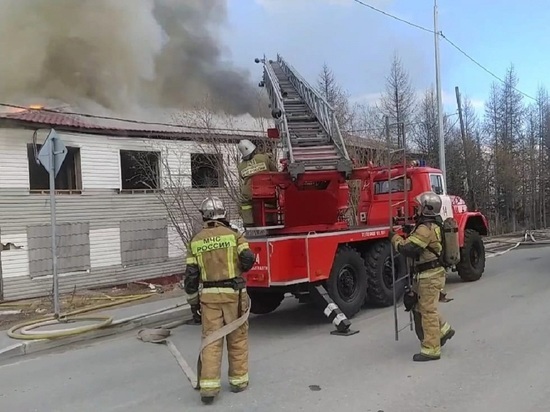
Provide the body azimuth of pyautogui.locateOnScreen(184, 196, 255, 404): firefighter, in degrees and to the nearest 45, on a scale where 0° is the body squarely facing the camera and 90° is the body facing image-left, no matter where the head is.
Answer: approximately 180°

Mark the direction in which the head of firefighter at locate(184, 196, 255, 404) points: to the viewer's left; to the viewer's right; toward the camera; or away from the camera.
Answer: away from the camera

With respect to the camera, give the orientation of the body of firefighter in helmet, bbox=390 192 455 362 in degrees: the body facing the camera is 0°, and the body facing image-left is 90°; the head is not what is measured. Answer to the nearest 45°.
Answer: approximately 90°

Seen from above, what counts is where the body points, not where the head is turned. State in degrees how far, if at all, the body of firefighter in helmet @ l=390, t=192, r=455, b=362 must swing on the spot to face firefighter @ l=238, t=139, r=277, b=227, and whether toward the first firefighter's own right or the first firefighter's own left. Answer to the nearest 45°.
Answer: approximately 45° to the first firefighter's own right

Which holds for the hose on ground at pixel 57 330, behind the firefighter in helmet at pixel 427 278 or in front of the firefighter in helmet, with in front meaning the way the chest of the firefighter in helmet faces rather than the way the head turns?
in front

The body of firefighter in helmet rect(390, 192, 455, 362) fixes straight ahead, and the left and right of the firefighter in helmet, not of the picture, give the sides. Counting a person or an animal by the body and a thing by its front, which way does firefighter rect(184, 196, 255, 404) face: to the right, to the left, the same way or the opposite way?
to the right

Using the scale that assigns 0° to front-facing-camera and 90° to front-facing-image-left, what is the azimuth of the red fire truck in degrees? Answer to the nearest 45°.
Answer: approximately 225°

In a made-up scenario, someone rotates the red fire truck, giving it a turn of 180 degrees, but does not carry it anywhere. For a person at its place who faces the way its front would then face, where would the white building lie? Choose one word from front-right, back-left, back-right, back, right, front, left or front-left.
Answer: right

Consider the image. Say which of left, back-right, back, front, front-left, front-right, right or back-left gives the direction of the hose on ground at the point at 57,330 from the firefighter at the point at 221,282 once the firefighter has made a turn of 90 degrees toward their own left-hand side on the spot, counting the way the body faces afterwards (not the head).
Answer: front-right

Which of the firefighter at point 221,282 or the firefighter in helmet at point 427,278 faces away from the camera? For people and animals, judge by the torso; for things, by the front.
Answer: the firefighter

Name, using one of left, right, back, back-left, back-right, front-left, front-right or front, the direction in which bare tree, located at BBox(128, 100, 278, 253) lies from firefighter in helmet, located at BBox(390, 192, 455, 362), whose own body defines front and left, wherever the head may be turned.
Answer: front-right

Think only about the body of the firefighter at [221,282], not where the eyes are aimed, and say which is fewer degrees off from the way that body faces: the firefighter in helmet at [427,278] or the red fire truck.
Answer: the red fire truck

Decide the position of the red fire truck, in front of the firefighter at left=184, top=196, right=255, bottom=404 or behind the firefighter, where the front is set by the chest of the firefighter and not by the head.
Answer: in front
